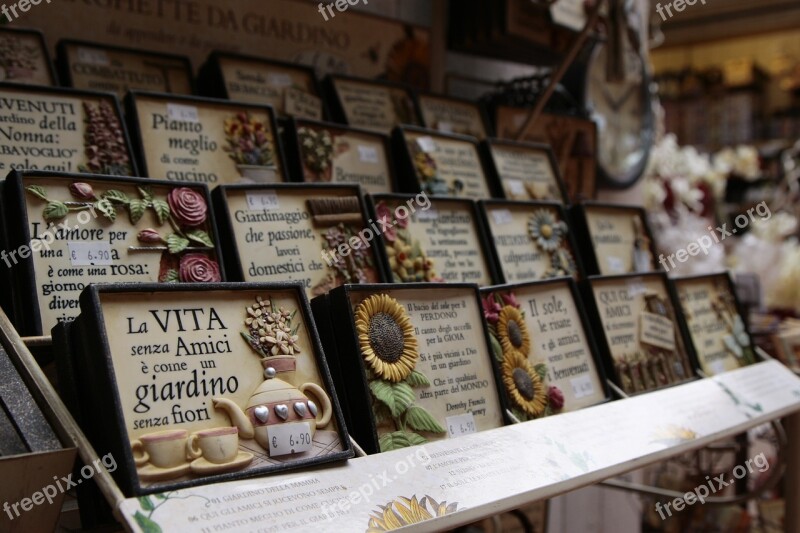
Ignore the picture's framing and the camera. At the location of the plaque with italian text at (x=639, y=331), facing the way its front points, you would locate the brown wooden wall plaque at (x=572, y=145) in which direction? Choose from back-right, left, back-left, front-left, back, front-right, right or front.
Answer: back-left

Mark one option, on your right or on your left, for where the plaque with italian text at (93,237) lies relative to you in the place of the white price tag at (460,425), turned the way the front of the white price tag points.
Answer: on your right

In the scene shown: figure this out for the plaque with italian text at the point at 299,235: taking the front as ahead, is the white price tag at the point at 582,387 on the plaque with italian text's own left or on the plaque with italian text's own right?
on the plaque with italian text's own left

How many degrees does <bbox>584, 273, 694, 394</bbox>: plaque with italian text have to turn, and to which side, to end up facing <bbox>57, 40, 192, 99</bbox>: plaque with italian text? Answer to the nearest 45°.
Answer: approximately 90° to its right

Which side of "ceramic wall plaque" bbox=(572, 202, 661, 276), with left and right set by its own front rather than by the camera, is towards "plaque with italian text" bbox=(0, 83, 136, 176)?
right

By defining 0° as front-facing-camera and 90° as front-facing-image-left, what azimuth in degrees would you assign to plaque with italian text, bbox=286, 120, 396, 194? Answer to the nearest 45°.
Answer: approximately 315°

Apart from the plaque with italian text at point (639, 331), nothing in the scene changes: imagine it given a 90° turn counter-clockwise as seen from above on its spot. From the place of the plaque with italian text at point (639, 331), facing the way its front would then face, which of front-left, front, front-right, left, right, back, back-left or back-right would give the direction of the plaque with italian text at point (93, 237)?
back
